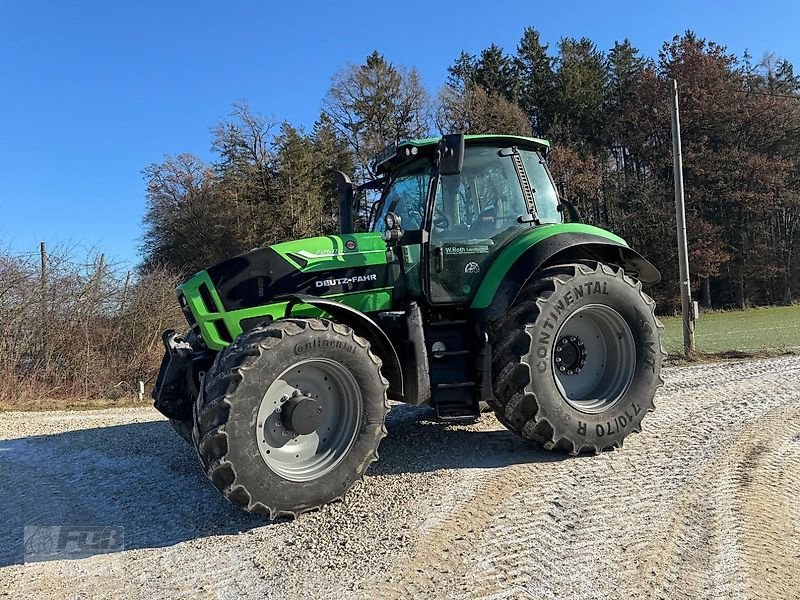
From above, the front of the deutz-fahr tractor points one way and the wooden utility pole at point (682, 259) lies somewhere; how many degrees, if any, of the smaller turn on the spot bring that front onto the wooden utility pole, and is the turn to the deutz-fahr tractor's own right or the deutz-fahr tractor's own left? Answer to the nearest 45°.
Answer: approximately 180°

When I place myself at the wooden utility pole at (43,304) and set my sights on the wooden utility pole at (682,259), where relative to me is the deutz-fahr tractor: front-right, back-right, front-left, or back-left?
front-right

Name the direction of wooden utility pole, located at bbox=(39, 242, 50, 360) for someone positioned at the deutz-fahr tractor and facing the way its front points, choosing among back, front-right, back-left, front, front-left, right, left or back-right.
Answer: right

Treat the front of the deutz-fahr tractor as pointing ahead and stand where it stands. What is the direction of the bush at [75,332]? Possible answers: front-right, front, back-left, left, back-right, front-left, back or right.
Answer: right

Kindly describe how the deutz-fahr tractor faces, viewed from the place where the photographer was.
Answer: facing the viewer and to the left of the viewer

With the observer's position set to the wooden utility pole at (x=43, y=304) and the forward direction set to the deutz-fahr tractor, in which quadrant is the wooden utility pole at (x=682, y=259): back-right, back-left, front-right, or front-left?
front-left
